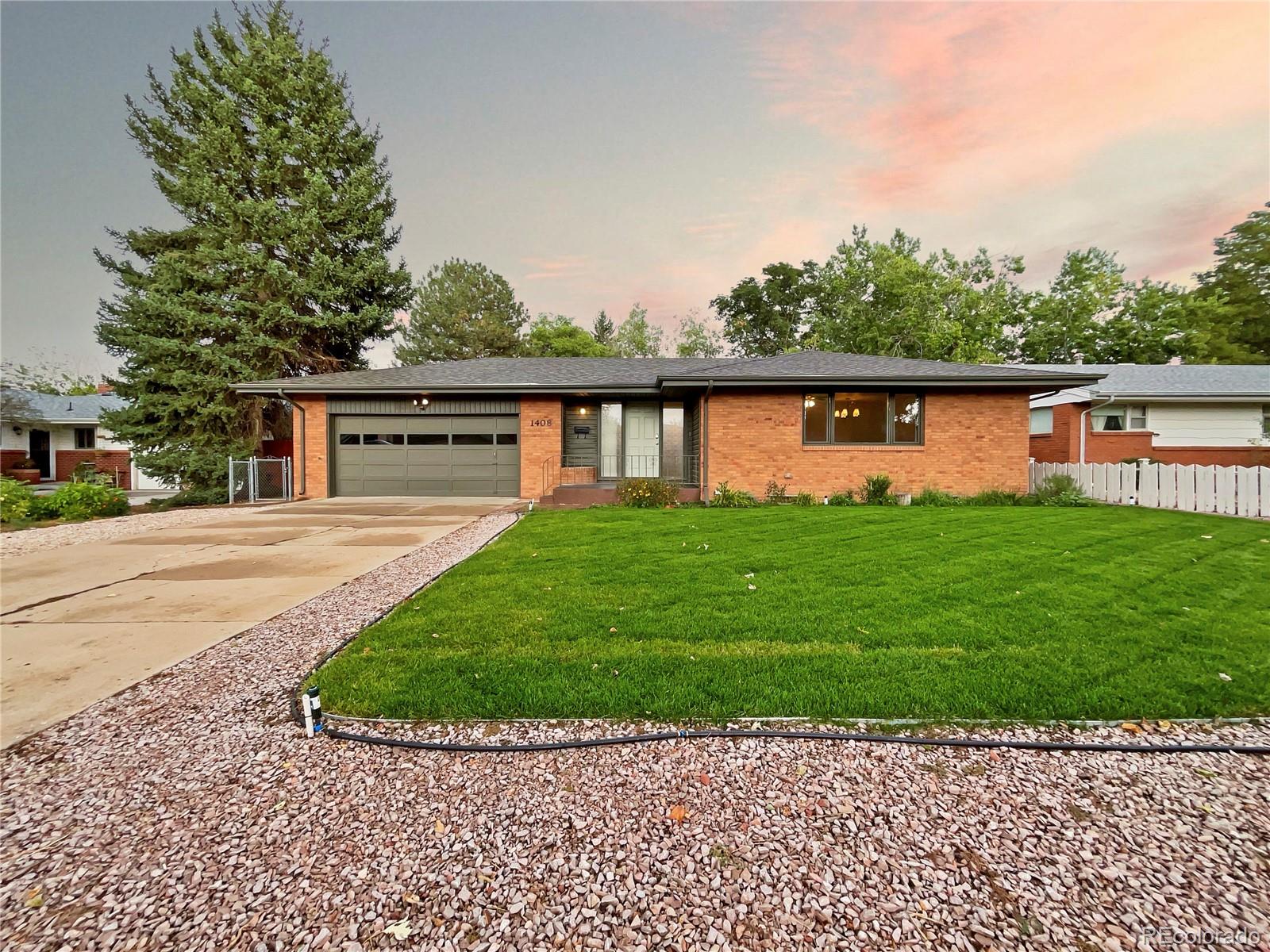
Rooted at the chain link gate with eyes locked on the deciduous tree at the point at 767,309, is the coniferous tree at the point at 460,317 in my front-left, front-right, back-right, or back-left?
front-left

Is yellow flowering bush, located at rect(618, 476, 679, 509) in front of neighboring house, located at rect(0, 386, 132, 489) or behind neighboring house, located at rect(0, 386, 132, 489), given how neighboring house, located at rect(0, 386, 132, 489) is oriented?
in front

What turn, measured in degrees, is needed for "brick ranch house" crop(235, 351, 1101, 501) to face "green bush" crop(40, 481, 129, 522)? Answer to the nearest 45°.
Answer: approximately 90° to its right

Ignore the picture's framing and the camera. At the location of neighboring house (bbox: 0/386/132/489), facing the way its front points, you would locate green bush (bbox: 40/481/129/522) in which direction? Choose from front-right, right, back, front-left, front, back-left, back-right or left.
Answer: front

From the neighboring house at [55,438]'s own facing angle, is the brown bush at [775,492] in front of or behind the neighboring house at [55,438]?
in front

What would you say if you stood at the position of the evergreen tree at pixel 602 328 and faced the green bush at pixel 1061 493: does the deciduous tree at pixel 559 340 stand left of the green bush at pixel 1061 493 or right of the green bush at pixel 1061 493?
right

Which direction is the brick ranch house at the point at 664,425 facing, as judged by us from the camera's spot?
facing the viewer

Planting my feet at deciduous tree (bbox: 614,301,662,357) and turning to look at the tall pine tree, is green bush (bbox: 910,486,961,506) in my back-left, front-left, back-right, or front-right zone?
front-left

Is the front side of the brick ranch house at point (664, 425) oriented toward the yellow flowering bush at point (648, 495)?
yes

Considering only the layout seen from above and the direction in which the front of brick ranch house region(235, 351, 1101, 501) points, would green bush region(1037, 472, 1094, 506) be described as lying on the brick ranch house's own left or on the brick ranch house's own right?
on the brick ranch house's own left

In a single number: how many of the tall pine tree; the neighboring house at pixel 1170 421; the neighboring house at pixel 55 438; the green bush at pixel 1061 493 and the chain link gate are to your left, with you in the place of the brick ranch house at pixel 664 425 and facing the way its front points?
2

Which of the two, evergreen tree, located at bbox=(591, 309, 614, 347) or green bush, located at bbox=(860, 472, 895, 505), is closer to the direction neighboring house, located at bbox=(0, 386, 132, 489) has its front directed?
the green bush

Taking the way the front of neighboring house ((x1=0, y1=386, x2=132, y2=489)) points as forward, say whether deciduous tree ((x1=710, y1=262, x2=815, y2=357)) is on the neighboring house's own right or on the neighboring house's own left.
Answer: on the neighboring house's own left

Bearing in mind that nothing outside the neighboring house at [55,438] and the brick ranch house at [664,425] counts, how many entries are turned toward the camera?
2

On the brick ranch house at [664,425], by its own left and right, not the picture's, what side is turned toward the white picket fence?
left
